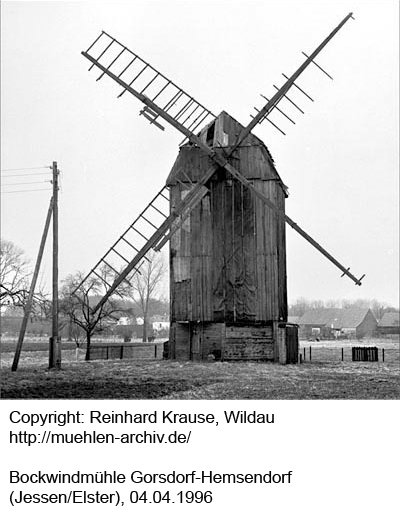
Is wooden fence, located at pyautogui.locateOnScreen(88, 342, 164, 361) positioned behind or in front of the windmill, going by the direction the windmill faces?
behind

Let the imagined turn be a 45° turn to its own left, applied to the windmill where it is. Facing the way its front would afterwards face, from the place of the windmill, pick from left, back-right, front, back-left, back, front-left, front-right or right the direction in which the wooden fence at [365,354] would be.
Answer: left

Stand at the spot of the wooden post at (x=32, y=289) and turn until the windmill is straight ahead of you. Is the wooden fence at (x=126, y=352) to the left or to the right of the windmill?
left

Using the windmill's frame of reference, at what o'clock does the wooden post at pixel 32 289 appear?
The wooden post is roughly at 2 o'clock from the windmill.

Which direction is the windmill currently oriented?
toward the camera

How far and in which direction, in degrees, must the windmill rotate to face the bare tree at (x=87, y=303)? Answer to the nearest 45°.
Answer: approximately 135° to its right

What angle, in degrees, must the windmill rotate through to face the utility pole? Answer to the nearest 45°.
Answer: approximately 45° to its right
